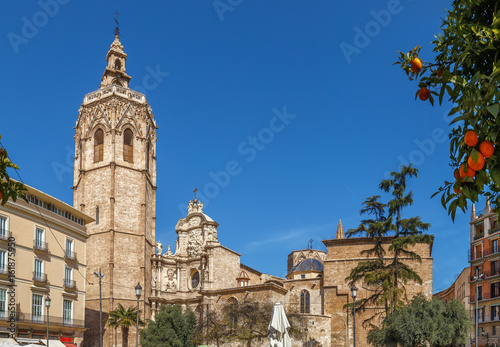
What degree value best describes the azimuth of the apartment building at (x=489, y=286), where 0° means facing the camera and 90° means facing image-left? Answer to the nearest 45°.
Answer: approximately 45°

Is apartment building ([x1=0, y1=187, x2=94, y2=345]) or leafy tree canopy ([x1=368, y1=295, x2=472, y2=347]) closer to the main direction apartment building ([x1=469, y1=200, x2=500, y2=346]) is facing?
the apartment building

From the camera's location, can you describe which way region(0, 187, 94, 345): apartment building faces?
facing the viewer and to the right of the viewer

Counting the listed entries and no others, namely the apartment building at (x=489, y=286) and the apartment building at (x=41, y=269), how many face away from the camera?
0

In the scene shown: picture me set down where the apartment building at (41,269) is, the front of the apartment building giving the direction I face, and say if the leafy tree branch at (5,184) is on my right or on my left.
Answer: on my right

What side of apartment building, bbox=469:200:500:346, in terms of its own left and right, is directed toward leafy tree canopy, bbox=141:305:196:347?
front
